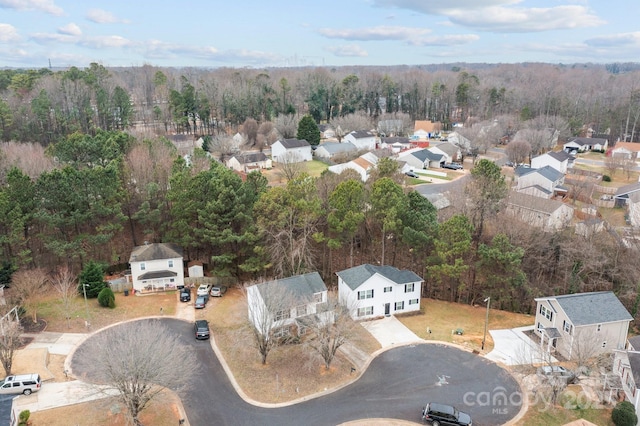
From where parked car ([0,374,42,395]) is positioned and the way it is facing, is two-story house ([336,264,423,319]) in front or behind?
behind

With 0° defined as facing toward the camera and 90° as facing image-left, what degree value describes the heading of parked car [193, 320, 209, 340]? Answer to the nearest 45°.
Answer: approximately 180°

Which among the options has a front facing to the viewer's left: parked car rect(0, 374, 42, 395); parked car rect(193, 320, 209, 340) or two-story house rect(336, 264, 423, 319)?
parked car rect(0, 374, 42, 395)

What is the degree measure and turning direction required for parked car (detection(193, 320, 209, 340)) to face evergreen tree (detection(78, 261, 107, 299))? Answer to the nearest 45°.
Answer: approximately 45° to its left

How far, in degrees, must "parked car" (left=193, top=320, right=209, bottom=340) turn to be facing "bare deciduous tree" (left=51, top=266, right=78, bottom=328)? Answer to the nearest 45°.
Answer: approximately 45° to its left

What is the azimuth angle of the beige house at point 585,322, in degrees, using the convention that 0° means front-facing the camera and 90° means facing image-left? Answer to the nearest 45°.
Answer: approximately 45°

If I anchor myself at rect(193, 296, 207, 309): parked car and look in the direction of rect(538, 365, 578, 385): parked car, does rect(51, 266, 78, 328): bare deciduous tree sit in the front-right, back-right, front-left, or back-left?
back-right

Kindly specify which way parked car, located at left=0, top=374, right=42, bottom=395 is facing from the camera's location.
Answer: facing to the left of the viewer

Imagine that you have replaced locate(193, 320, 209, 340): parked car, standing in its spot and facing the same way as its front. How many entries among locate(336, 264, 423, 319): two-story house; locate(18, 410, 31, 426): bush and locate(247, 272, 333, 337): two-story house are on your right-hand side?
2

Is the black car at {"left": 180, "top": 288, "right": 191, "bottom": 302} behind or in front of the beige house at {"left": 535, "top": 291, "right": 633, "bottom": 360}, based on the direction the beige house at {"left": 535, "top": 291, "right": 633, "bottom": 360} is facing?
in front

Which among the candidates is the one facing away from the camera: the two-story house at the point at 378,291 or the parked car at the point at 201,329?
the parked car

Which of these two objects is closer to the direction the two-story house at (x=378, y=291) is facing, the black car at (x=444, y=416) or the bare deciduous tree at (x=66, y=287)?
the black car

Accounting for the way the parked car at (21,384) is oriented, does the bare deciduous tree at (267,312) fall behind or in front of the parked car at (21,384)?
behind

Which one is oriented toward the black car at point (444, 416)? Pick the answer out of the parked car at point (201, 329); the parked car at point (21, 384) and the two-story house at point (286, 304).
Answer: the two-story house

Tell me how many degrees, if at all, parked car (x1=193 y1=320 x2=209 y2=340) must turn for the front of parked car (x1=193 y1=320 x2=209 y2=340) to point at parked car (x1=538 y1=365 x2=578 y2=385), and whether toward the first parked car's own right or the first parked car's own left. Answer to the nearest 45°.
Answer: approximately 135° to the first parked car's own right
